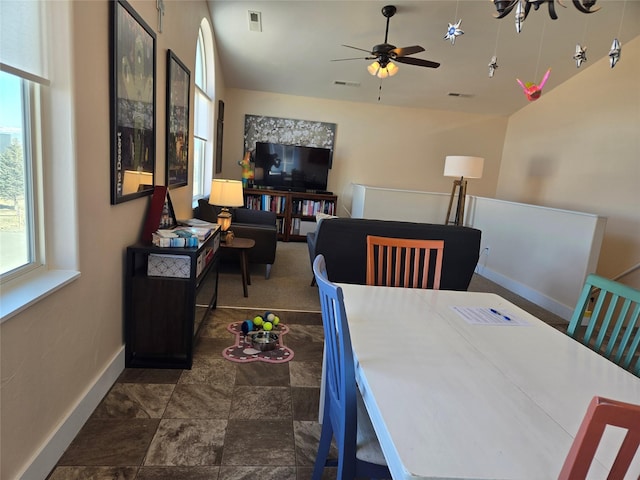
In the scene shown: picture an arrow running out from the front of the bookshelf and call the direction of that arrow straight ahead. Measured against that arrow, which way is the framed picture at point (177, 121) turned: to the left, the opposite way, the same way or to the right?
to the left

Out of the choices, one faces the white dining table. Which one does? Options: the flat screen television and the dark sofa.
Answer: the flat screen television

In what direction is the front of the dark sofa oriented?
away from the camera

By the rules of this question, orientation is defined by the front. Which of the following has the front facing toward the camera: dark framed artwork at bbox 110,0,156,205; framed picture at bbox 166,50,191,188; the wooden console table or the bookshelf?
the bookshelf

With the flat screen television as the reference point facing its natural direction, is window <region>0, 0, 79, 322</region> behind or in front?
in front

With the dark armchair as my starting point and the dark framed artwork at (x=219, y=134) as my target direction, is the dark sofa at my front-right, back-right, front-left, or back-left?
back-right

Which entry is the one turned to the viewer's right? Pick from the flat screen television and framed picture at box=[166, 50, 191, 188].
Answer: the framed picture

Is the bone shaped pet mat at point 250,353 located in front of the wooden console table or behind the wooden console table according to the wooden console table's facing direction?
in front

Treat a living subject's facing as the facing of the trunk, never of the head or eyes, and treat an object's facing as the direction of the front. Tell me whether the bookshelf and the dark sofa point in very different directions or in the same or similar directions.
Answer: very different directions

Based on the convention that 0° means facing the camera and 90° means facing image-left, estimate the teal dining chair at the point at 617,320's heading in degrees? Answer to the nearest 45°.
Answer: approximately 45°

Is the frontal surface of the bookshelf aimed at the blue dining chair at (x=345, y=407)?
yes

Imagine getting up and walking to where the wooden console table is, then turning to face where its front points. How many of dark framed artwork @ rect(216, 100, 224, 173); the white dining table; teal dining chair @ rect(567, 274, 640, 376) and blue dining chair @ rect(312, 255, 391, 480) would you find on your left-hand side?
1

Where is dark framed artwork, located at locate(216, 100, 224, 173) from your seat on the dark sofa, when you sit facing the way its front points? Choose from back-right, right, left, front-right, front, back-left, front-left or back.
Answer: front-left

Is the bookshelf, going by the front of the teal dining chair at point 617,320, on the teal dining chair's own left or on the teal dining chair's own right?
on the teal dining chair's own right

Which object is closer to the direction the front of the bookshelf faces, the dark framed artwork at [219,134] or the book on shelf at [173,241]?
the book on shelf
